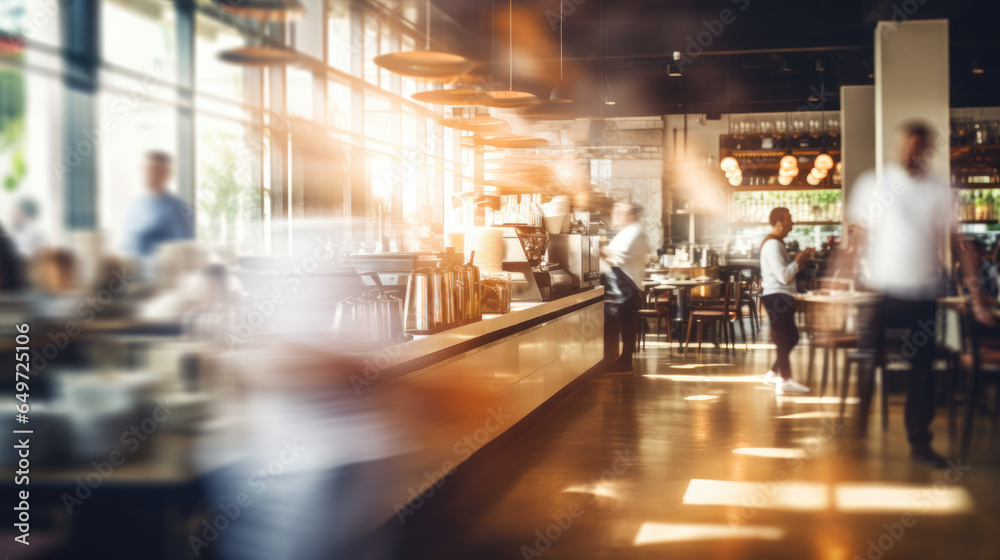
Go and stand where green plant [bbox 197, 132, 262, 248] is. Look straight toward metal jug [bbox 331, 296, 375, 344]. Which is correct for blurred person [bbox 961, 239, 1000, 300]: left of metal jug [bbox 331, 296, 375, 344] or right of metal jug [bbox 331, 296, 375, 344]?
left

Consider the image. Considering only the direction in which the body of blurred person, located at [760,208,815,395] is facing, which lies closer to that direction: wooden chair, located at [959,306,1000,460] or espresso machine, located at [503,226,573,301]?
the wooden chair

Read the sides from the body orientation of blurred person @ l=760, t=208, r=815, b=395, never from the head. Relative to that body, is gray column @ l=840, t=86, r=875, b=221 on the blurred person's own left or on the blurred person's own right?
on the blurred person's own left

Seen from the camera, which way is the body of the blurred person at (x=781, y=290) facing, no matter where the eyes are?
to the viewer's right

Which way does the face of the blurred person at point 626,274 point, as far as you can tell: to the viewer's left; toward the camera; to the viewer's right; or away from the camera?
to the viewer's left

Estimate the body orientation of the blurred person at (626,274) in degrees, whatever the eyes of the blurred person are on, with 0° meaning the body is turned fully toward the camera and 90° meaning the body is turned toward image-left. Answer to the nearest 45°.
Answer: approximately 90°

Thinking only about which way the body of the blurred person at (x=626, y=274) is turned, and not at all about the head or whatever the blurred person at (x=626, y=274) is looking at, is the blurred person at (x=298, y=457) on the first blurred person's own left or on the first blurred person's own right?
on the first blurred person's own left

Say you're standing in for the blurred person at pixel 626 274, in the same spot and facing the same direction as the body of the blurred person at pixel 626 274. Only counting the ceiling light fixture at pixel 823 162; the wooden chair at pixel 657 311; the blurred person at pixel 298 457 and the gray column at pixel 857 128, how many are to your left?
1

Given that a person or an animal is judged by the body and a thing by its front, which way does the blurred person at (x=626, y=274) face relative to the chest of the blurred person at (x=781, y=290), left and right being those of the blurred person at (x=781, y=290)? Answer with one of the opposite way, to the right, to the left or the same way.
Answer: the opposite way
